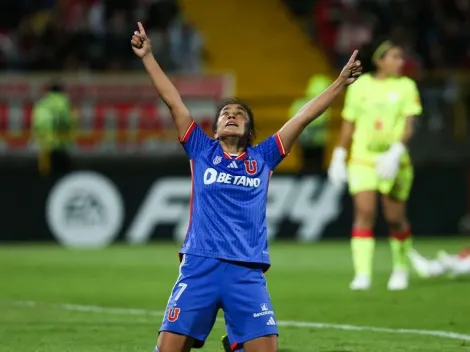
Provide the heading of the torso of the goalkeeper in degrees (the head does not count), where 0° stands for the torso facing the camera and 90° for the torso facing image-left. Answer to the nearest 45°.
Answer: approximately 0°

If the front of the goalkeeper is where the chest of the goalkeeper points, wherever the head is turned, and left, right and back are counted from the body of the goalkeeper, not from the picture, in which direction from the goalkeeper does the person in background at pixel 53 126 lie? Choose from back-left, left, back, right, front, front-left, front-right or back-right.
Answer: back-right

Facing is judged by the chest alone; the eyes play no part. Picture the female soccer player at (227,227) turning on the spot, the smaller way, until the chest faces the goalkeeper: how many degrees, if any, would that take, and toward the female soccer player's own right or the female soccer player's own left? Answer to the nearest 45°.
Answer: approximately 180°

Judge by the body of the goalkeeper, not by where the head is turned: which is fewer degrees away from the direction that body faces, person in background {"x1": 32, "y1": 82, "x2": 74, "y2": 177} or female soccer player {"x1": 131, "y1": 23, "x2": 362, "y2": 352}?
the female soccer player

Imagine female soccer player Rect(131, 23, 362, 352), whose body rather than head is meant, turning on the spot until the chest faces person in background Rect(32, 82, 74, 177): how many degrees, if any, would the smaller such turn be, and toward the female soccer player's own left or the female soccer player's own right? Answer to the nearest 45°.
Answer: approximately 180°

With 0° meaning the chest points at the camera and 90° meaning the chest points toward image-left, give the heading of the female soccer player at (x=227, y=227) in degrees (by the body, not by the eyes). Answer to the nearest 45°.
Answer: approximately 0°

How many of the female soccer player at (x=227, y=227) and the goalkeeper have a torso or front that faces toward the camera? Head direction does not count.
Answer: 2
